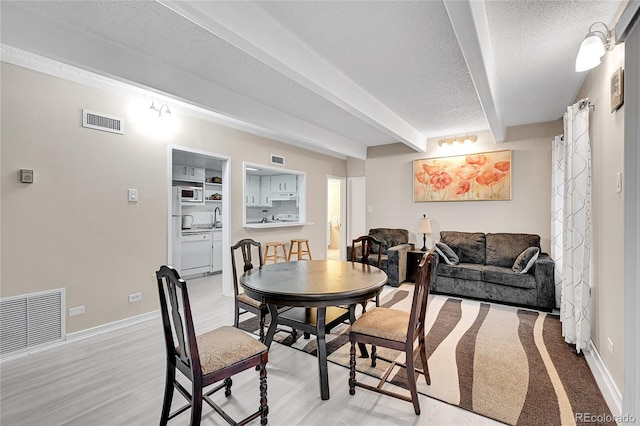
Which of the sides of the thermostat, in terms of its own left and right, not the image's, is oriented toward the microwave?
left

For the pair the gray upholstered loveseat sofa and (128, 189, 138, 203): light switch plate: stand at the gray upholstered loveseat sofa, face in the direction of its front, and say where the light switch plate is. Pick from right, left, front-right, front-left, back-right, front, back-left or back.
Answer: front

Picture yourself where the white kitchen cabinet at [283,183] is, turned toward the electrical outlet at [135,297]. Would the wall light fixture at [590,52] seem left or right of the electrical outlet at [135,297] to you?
left

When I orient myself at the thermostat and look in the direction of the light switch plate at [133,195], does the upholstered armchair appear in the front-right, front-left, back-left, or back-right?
front-right

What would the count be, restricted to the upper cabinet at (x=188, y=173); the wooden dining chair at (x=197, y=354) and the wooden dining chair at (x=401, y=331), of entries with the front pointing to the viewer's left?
1

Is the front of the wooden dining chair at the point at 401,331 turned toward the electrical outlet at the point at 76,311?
yes

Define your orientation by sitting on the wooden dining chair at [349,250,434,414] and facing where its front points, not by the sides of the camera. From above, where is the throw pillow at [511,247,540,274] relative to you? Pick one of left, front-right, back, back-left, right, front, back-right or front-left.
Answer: back-right

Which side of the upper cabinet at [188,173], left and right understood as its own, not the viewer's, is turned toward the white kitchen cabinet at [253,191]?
left

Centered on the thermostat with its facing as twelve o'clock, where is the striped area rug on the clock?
The striped area rug is roughly at 12 o'clock from the thermostat.

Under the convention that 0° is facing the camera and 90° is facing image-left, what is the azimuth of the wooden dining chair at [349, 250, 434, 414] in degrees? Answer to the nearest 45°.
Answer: approximately 90°

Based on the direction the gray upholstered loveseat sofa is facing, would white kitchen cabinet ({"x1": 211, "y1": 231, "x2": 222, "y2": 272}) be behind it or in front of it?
in front

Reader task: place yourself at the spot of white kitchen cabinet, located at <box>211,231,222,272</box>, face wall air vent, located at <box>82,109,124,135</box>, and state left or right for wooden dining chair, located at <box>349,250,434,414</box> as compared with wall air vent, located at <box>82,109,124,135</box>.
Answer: left

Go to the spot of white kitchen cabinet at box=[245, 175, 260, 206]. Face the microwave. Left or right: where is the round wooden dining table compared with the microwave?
left

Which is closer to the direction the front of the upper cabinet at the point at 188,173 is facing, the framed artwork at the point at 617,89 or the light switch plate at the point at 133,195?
the framed artwork

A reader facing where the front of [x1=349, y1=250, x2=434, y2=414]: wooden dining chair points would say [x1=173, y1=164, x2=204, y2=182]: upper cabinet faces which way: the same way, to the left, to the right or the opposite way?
the opposite way

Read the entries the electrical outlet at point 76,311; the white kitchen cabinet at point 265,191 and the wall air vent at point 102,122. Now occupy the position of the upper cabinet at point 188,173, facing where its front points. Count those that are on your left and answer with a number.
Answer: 1

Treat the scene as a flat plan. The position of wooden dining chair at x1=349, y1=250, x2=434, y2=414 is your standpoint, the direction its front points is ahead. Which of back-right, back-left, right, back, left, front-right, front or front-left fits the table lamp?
right

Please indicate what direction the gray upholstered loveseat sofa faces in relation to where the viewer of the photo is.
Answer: facing the viewer and to the left of the viewer
